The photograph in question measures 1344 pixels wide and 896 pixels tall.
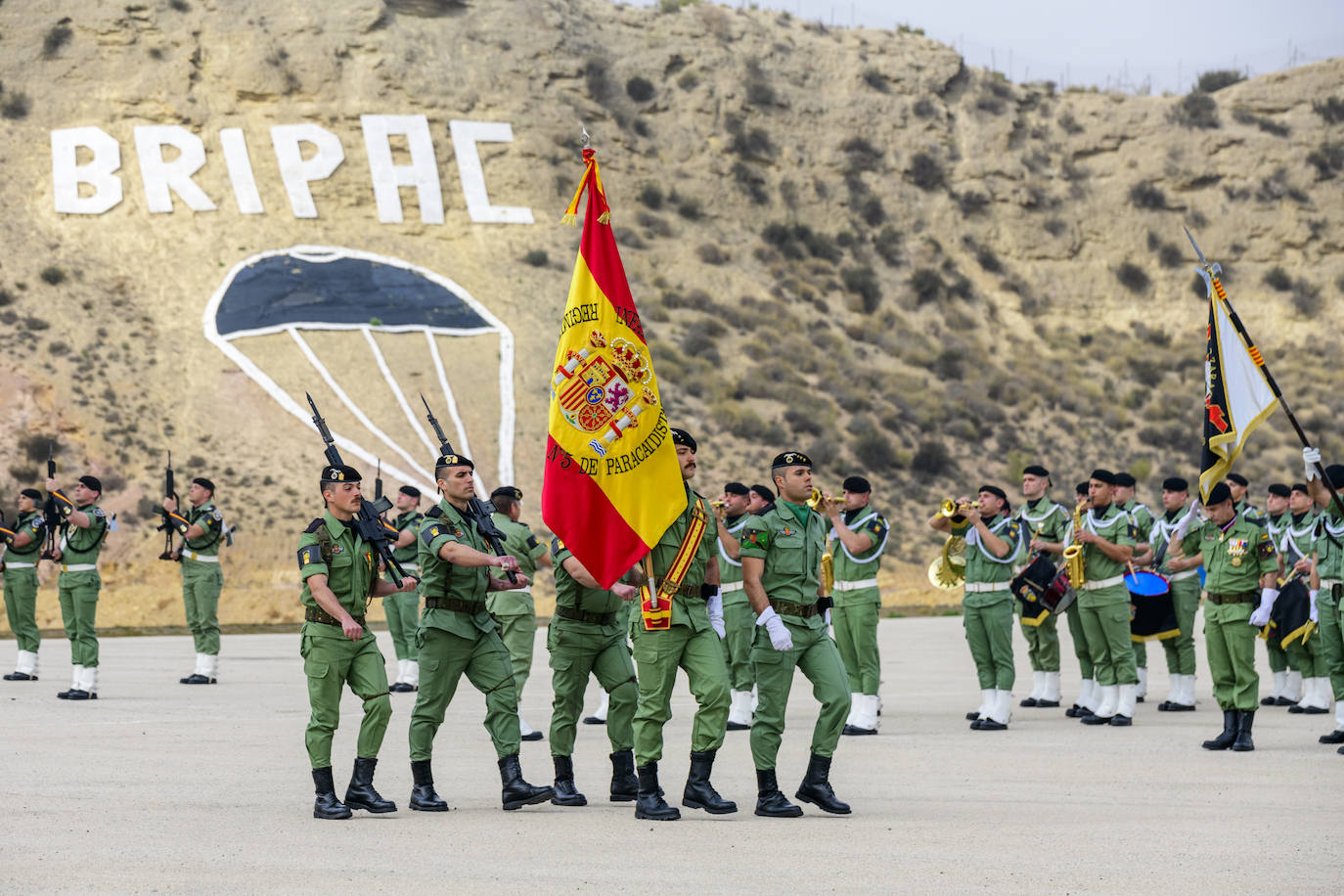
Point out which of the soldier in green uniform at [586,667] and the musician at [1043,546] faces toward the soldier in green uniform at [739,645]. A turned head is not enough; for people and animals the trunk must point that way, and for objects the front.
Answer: the musician

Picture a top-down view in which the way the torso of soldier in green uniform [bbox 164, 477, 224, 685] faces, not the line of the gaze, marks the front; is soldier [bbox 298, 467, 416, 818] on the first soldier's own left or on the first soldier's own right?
on the first soldier's own left

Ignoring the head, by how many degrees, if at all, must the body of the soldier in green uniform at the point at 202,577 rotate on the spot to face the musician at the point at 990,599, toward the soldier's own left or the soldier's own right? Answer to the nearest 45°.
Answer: approximately 90° to the soldier's own left

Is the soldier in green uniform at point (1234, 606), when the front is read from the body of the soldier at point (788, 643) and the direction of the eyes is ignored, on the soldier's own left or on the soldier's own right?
on the soldier's own left

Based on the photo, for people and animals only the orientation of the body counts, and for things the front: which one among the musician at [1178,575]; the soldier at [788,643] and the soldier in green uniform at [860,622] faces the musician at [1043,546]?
the musician at [1178,575]

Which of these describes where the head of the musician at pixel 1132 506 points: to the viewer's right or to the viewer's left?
to the viewer's left

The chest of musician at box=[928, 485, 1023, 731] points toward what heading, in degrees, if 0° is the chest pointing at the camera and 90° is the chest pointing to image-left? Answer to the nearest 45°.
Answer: approximately 45°
